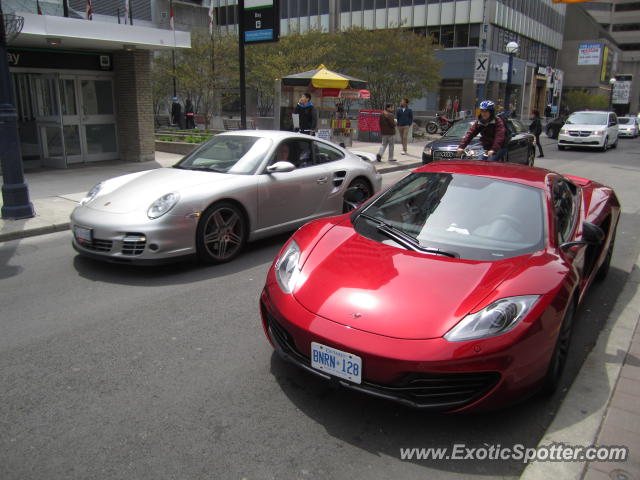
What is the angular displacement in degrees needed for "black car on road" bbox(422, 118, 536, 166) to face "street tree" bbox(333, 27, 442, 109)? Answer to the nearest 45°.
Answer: approximately 135° to its right

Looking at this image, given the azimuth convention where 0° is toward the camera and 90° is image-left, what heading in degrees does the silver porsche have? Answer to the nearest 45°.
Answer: approximately 45°

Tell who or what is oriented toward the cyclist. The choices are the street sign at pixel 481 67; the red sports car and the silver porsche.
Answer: the street sign

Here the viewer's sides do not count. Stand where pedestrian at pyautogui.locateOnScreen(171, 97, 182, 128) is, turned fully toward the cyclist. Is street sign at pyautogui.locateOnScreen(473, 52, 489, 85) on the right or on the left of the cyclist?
left

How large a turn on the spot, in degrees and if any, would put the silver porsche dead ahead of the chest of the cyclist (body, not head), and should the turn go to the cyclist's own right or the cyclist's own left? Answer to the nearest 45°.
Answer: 0° — they already face it

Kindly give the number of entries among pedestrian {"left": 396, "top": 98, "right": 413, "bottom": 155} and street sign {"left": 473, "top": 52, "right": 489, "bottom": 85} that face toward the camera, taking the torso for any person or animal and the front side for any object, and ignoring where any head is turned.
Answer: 2

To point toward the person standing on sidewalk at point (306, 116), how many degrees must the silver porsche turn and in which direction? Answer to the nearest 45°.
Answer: approximately 135° to its right

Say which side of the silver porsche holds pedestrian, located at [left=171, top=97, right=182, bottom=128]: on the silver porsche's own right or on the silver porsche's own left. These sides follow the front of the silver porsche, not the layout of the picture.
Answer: on the silver porsche's own right

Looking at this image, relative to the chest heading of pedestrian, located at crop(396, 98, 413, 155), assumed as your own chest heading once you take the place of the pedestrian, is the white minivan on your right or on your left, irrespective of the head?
on your left

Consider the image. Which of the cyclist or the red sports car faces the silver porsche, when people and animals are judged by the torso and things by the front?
the cyclist
